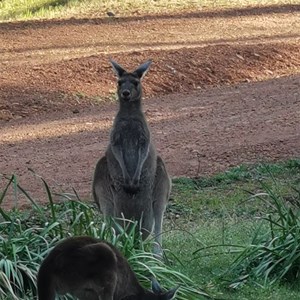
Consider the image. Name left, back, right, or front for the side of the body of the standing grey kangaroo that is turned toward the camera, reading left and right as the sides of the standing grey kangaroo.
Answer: front

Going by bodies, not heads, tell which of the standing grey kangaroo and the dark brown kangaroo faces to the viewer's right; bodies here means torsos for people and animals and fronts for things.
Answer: the dark brown kangaroo

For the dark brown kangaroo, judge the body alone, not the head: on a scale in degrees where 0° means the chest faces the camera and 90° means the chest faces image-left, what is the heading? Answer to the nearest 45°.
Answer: approximately 270°

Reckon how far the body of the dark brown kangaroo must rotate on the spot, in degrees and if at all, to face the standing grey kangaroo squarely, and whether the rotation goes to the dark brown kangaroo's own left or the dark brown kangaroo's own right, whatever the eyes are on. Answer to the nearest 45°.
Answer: approximately 90° to the dark brown kangaroo's own left

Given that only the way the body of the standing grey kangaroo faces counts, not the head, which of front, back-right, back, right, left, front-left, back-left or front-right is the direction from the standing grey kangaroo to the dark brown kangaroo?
front

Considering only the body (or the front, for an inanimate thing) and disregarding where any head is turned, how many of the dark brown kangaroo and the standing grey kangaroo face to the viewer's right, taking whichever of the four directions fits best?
1

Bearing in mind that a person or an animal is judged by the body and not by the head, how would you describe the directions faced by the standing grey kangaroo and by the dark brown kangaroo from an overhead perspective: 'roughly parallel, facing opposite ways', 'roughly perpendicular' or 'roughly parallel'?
roughly perpendicular
